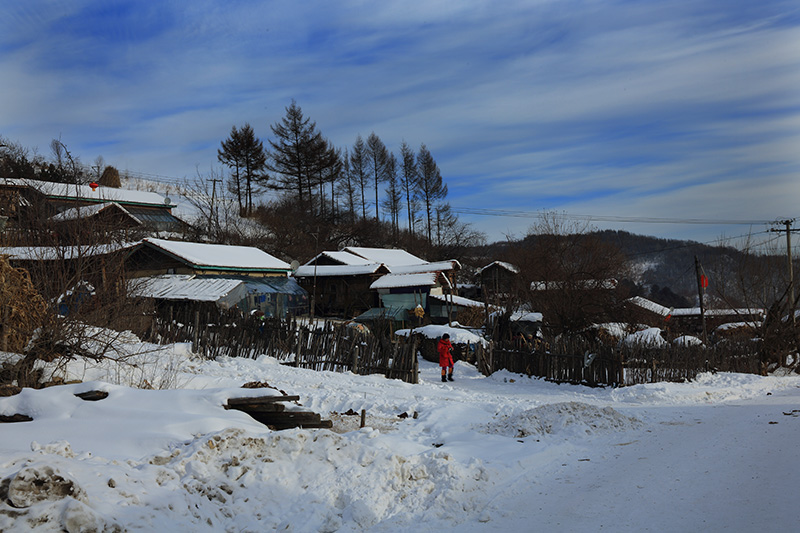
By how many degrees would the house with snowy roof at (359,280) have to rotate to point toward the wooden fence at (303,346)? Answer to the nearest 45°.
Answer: approximately 45° to its right

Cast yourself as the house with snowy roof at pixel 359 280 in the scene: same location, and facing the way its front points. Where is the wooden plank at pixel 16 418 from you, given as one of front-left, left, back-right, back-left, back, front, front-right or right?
front-right

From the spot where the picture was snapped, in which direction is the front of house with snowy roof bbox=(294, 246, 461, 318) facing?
facing the viewer and to the right of the viewer

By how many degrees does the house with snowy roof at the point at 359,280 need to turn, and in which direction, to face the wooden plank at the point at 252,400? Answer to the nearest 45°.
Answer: approximately 45° to its right

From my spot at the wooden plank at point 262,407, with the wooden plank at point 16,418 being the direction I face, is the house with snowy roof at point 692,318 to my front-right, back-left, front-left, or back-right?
back-right

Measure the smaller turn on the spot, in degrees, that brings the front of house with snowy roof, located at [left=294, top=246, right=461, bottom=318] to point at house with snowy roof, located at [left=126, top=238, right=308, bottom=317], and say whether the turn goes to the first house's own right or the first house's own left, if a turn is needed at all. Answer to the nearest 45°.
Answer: approximately 90° to the first house's own right
